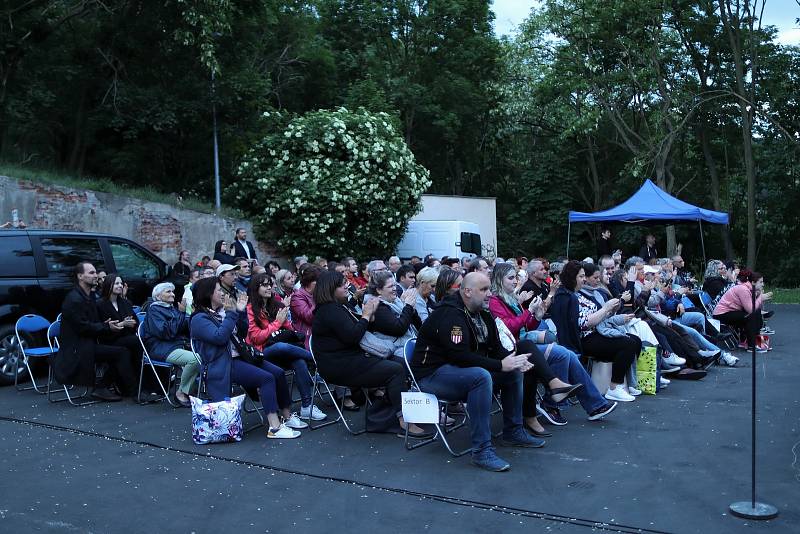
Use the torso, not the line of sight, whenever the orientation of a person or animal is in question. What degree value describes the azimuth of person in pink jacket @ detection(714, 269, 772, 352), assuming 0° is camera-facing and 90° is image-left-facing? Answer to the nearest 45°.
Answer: approximately 270°

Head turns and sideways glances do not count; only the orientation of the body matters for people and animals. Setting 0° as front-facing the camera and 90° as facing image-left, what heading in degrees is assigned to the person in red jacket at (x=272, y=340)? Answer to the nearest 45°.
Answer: approximately 315°

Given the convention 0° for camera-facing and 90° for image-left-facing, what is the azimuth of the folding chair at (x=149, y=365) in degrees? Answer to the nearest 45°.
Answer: approximately 270°

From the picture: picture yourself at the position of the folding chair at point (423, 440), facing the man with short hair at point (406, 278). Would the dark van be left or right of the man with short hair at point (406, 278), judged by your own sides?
left

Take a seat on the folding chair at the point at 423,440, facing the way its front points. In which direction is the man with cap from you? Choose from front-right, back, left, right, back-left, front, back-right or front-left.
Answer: back

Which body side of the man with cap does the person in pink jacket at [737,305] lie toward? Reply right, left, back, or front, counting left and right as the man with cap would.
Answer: left

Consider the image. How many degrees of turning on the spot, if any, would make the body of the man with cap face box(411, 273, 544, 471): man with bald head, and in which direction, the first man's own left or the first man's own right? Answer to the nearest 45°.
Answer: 0° — they already face them

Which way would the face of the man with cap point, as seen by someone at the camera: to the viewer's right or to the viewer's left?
to the viewer's right

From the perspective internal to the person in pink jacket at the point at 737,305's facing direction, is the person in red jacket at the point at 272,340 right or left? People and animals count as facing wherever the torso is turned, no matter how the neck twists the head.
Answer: on their right
